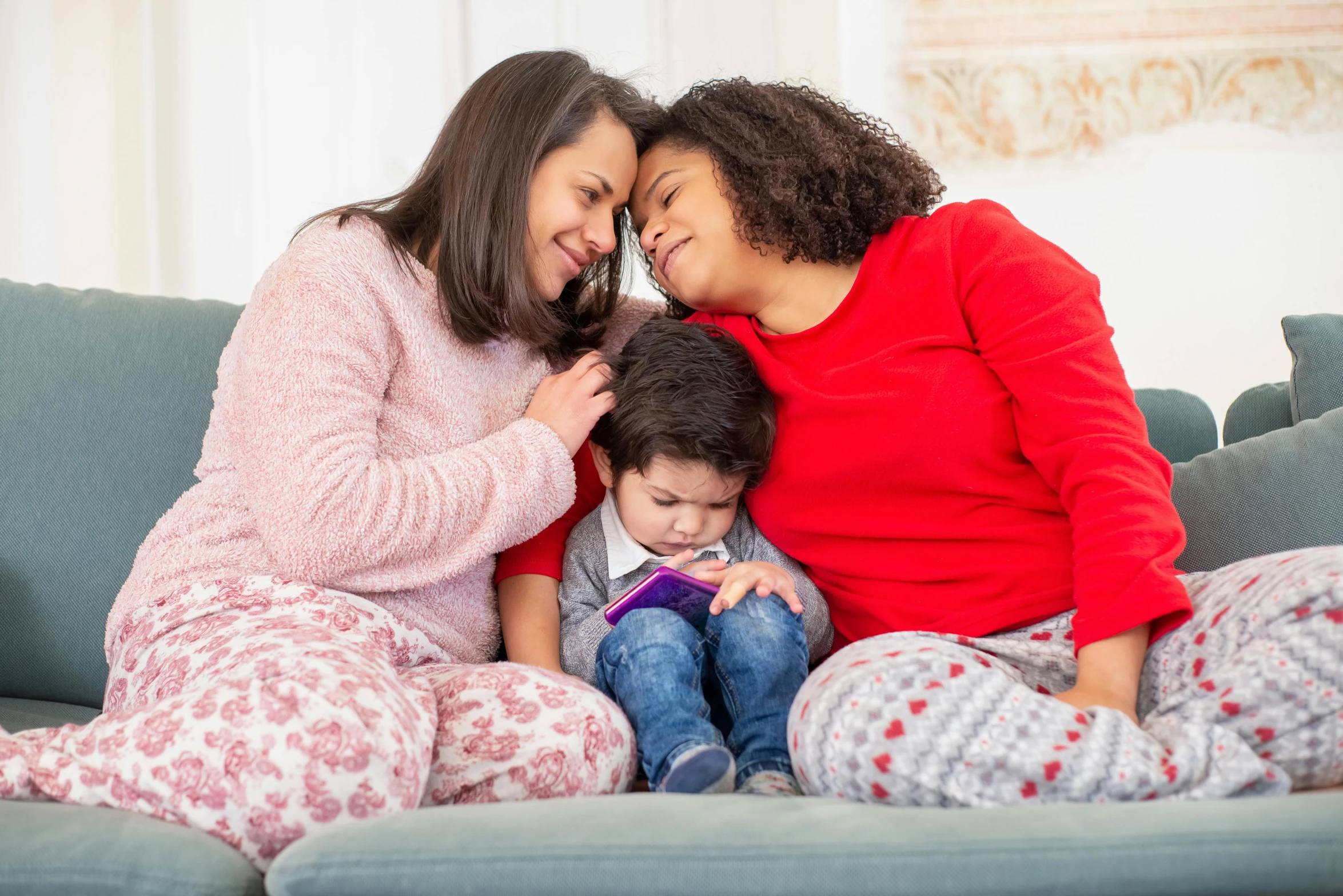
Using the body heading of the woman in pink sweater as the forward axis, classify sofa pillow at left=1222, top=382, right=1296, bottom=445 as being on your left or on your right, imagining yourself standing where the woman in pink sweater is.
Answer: on your left

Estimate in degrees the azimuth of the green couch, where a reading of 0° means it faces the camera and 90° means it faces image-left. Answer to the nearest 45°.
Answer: approximately 0°
